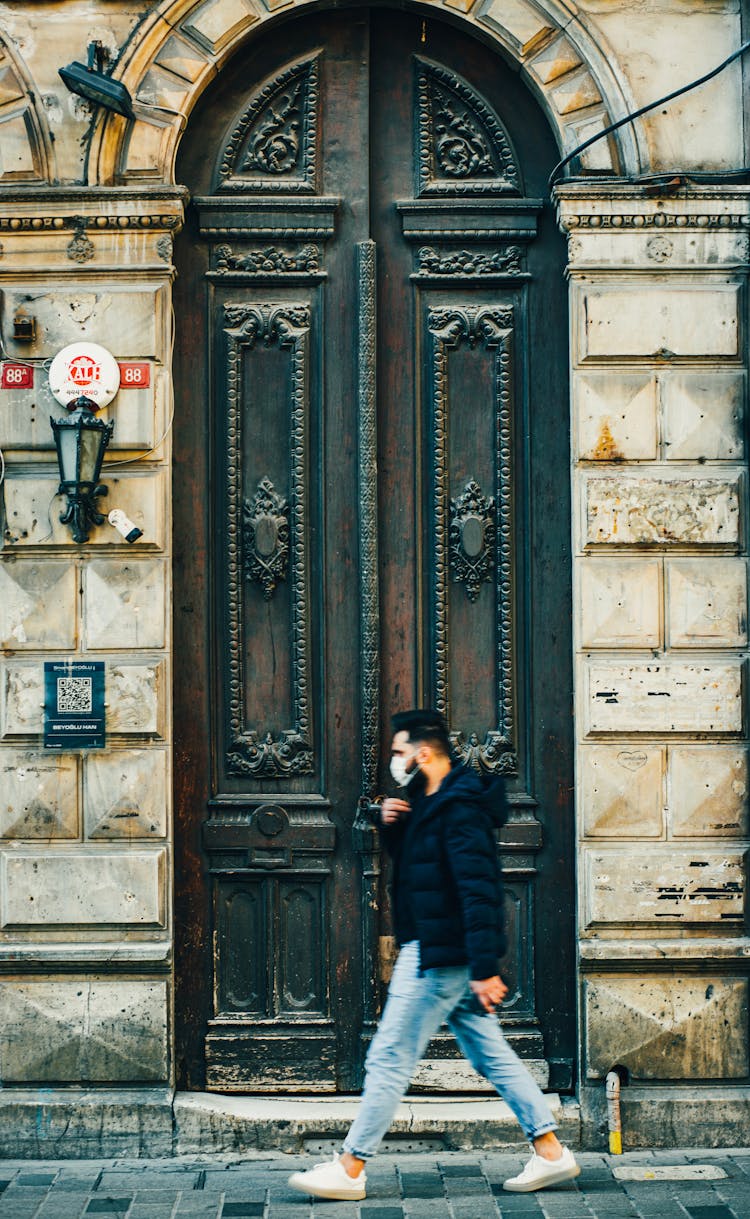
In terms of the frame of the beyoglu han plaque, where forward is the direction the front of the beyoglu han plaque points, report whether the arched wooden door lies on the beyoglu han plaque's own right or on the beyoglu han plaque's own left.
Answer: on the beyoglu han plaque's own left

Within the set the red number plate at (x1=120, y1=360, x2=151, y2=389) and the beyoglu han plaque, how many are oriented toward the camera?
2

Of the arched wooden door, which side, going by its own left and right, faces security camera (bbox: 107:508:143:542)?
right

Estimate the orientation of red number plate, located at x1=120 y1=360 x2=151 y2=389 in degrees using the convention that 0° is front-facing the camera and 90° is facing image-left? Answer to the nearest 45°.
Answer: approximately 0°

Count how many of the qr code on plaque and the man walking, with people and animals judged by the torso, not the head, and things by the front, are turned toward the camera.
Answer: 1

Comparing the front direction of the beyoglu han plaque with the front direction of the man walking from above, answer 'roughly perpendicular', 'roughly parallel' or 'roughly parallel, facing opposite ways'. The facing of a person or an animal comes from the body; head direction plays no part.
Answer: roughly perpendicular
